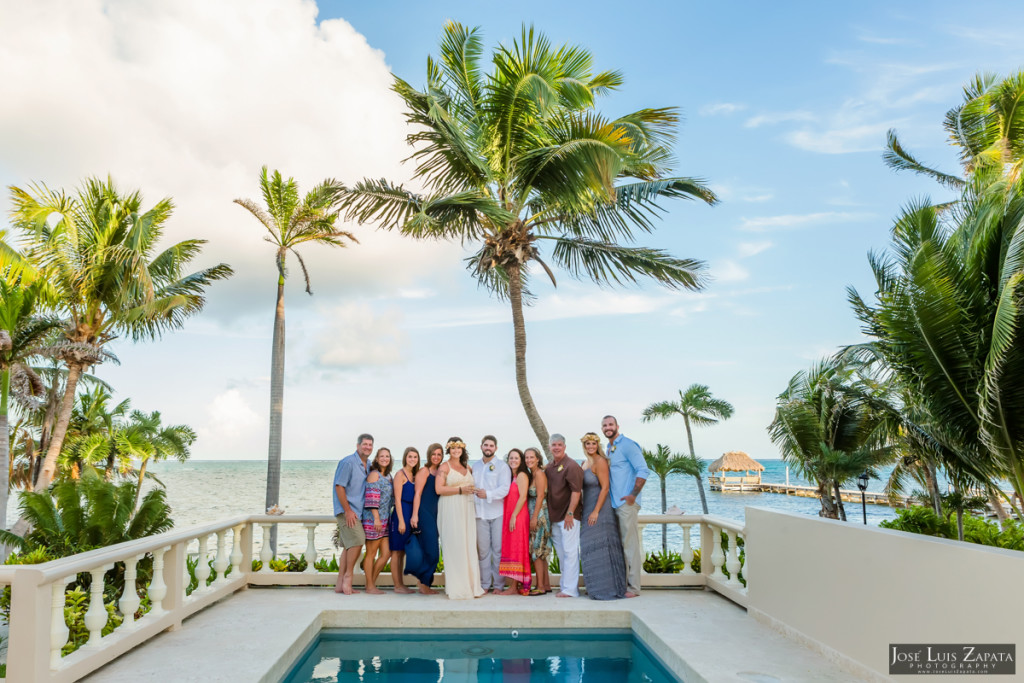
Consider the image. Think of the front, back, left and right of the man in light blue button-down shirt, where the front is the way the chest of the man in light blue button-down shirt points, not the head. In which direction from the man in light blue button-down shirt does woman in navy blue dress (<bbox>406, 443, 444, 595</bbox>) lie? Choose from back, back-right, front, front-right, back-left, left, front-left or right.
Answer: front-right

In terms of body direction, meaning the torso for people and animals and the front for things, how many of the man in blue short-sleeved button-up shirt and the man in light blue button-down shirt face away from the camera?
0

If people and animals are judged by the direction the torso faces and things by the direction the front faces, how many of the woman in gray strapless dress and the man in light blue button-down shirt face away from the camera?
0

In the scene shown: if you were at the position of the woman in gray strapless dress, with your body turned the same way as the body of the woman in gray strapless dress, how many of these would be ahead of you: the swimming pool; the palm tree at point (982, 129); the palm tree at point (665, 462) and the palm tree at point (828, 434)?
1

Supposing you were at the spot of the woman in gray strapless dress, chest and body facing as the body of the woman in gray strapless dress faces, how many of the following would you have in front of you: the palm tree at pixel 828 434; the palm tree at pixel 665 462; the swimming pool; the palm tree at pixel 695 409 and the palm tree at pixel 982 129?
1

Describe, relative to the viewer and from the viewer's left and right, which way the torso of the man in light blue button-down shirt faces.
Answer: facing the viewer and to the left of the viewer

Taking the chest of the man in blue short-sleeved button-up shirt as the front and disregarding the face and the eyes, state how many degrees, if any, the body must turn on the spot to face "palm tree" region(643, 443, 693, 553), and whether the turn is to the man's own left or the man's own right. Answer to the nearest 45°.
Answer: approximately 90° to the man's own left

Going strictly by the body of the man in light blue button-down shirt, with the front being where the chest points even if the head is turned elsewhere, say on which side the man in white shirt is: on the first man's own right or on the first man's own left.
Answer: on the first man's own right

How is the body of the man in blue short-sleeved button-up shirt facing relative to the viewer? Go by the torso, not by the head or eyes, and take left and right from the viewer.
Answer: facing the viewer and to the right of the viewer
